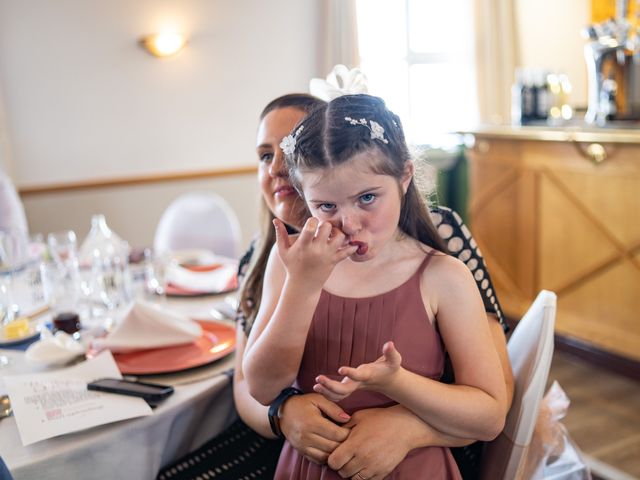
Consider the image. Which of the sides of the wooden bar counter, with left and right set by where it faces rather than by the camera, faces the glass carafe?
front

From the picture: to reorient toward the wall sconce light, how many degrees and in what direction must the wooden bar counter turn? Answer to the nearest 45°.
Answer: approximately 45° to its right

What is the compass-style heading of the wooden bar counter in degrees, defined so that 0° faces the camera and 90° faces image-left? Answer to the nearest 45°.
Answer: approximately 45°

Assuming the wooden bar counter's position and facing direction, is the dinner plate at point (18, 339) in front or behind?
in front

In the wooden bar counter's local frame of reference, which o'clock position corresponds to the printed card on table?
The printed card on table is roughly at 11 o'clock from the wooden bar counter.

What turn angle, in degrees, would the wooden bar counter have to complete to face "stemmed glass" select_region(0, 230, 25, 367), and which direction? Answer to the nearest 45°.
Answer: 0° — it already faces it

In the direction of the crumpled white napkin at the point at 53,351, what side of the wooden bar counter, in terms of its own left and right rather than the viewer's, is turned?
front

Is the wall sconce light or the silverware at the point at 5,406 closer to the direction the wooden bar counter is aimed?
the silverware

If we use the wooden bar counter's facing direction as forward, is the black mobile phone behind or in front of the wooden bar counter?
in front
